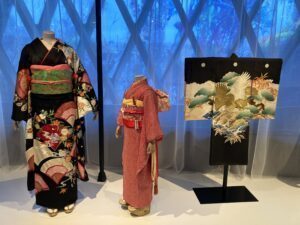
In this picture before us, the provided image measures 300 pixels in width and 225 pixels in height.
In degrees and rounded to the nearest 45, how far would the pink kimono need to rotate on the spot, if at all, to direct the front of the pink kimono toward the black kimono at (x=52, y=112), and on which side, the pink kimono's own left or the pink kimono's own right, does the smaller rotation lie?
approximately 45° to the pink kimono's own right

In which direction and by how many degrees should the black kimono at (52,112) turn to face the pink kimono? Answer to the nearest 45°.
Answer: approximately 45° to its left

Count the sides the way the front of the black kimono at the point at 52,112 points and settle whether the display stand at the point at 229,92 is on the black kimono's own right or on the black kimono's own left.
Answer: on the black kimono's own left

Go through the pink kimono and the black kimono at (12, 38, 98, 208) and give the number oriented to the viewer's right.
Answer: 0

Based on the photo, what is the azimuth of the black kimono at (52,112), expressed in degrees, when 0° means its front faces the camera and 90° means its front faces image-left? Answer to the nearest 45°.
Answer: approximately 0°

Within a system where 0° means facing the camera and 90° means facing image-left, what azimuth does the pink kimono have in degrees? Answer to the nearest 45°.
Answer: approximately 45°
